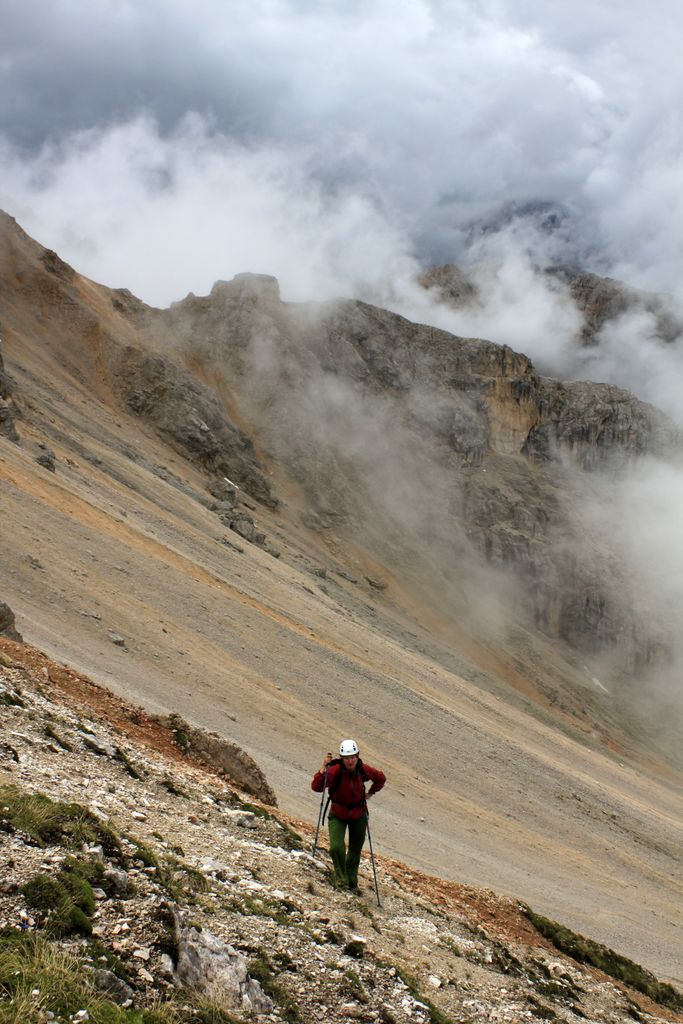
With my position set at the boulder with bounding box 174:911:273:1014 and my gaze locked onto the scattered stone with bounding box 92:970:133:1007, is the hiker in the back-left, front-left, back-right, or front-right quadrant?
back-right

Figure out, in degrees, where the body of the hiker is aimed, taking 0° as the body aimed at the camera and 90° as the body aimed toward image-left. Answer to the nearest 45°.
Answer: approximately 0°

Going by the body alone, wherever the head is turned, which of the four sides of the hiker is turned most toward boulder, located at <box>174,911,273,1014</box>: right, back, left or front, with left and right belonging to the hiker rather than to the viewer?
front

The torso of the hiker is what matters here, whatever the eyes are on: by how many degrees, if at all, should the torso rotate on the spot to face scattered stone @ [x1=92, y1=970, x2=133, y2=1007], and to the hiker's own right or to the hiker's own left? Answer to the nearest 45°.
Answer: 0° — they already face it

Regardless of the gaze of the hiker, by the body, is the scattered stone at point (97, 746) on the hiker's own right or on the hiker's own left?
on the hiker's own right

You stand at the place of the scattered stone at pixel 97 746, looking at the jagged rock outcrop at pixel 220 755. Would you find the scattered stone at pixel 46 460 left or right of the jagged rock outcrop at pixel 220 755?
left

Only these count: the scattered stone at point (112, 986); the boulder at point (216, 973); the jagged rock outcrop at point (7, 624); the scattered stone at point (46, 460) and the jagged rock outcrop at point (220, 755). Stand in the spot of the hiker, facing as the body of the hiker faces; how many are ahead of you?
2

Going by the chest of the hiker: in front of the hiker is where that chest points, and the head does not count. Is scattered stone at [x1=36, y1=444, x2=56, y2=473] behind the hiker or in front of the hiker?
behind

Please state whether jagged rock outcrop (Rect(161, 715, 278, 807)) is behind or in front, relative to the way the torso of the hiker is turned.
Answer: behind
